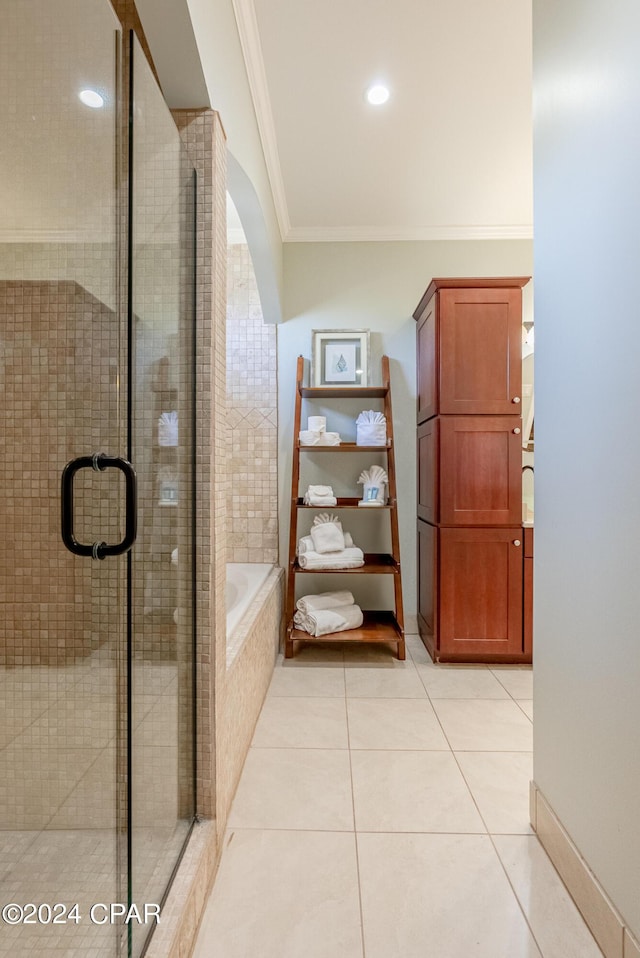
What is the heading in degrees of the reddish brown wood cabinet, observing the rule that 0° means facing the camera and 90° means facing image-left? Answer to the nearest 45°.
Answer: approximately 0°

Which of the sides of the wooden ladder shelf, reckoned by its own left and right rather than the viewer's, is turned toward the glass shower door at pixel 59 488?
front

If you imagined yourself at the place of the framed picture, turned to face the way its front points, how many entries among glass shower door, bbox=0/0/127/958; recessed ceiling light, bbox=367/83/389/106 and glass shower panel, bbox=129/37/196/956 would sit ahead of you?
3

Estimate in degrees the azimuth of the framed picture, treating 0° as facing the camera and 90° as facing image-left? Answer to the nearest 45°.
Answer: approximately 0°
